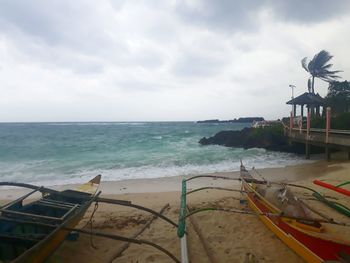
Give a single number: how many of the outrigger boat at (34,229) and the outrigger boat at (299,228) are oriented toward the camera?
0

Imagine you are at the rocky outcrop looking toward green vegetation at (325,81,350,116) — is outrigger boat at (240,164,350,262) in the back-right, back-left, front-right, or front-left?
back-right

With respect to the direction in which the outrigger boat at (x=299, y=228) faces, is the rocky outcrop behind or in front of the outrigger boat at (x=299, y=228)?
in front

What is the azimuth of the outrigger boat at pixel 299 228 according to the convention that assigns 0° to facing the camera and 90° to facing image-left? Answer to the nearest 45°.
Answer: approximately 135°

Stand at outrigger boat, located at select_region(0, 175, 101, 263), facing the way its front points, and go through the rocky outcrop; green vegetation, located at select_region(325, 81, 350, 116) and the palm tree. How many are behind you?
0

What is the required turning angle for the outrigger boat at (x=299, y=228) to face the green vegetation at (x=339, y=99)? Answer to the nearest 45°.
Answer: approximately 45° to its right

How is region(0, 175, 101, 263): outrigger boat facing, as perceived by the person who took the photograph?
facing away from the viewer and to the right of the viewer

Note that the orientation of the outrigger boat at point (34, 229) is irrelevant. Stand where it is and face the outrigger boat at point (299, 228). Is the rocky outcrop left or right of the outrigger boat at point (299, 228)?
left

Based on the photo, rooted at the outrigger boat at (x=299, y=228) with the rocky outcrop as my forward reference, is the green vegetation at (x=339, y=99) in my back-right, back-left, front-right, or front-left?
front-right
